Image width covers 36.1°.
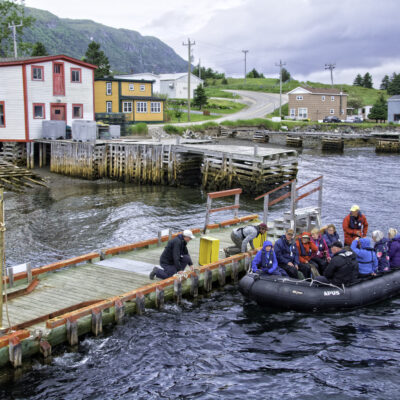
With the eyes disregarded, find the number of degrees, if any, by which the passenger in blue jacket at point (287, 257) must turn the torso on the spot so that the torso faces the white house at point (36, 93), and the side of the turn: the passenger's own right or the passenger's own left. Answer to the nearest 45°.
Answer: approximately 180°

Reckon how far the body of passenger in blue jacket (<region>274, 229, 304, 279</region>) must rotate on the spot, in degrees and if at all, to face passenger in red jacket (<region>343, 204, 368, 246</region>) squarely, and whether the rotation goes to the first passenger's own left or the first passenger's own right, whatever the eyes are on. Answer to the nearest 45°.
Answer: approximately 90° to the first passenger's own left

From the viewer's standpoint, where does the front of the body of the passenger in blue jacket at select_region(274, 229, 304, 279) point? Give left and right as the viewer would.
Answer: facing the viewer and to the right of the viewer

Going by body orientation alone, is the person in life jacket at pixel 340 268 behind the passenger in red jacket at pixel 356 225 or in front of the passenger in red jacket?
in front

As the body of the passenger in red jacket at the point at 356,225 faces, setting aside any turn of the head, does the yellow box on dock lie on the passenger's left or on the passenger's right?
on the passenger's right

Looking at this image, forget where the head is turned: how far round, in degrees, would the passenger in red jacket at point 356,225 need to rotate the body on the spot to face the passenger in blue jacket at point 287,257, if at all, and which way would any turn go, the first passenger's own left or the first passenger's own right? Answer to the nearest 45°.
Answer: approximately 45° to the first passenger's own right

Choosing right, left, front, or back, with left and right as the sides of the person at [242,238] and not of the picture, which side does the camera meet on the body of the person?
right

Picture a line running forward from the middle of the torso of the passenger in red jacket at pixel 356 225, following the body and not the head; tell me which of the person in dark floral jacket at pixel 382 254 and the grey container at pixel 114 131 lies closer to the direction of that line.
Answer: the person in dark floral jacket

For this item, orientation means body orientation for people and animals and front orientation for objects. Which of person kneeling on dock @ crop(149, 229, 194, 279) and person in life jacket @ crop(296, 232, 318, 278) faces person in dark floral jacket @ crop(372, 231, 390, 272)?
the person kneeling on dock

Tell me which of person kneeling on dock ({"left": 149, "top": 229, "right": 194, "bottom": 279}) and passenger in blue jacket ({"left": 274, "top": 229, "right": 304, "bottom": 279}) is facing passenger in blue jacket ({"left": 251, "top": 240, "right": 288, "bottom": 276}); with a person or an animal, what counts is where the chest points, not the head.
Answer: the person kneeling on dock

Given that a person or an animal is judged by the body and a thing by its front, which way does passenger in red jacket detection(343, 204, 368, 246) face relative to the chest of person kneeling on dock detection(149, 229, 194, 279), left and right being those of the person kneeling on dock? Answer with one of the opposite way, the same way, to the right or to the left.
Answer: to the right

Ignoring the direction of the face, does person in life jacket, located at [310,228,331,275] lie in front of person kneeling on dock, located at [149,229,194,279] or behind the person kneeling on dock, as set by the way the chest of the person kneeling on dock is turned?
in front

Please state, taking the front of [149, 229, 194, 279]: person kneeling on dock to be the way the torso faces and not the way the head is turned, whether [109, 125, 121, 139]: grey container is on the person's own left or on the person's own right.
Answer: on the person's own left

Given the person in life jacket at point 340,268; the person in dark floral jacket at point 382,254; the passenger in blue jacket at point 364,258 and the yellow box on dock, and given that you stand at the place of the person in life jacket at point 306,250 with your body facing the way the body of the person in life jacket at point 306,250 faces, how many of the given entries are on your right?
1

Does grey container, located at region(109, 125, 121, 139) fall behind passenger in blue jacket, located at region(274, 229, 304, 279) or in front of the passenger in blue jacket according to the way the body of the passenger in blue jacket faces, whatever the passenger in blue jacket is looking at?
behind

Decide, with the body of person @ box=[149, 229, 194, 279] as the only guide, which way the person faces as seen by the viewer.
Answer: to the viewer's right

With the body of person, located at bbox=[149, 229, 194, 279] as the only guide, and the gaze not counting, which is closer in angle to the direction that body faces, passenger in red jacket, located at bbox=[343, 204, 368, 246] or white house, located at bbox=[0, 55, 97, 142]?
the passenger in red jacket
